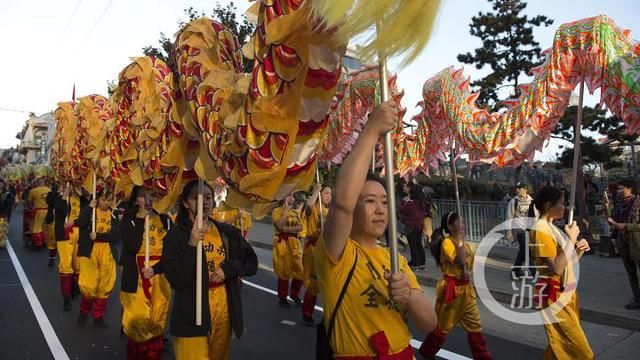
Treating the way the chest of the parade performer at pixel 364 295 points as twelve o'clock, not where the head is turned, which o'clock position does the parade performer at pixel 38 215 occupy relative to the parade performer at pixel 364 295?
the parade performer at pixel 38 215 is roughly at 6 o'clock from the parade performer at pixel 364 295.

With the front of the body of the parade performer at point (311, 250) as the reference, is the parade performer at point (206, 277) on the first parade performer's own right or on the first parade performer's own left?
on the first parade performer's own right

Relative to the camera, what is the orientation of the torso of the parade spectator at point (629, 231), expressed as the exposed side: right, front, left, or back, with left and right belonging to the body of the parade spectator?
left

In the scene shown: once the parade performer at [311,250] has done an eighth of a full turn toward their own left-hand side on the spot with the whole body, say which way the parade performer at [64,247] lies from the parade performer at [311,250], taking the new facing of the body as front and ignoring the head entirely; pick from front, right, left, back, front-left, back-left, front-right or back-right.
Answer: back

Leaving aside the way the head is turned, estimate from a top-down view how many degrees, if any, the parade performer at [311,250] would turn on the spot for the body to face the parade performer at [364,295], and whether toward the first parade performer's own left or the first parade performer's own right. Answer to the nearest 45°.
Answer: approximately 45° to the first parade performer's own right

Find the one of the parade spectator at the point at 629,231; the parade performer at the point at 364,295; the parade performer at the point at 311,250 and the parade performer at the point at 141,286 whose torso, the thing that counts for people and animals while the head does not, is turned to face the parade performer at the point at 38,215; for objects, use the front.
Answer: the parade spectator at the point at 629,231
